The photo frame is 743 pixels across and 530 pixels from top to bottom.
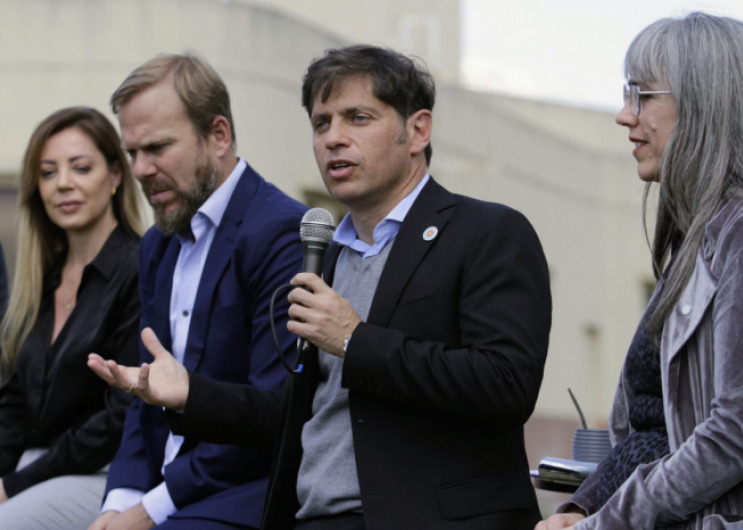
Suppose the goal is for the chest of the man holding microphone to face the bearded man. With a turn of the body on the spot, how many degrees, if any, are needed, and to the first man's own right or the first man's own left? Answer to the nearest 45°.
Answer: approximately 90° to the first man's own right

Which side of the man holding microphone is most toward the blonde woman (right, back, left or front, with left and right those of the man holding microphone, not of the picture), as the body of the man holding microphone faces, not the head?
right

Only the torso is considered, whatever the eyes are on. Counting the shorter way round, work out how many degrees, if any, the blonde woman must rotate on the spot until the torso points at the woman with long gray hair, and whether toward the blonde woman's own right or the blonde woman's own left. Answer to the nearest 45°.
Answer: approximately 90° to the blonde woman's own left

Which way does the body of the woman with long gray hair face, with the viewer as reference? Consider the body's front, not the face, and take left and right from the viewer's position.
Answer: facing to the left of the viewer

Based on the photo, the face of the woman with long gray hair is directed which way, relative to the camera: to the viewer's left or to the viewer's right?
to the viewer's left

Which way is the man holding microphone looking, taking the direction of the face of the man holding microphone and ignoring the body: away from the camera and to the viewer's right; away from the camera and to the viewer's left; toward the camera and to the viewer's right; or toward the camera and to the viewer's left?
toward the camera and to the viewer's left

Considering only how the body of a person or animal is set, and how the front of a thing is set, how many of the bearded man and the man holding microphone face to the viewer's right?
0

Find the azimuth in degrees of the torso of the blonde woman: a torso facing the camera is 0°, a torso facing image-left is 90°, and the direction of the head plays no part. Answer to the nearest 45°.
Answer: approximately 45°

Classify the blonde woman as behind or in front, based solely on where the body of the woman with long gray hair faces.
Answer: in front

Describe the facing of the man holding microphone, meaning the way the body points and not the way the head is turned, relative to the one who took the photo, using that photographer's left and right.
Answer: facing the viewer and to the left of the viewer

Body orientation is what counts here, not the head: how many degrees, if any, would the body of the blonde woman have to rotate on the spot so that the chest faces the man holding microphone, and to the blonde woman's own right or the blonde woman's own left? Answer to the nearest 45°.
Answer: approximately 90° to the blonde woman's own left

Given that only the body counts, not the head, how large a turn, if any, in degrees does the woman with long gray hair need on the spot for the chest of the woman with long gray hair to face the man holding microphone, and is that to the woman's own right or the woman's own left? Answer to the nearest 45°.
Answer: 0° — they already face them

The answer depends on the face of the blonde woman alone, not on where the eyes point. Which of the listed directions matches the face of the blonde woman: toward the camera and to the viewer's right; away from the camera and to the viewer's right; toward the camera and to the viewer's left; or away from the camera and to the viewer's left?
toward the camera and to the viewer's right
